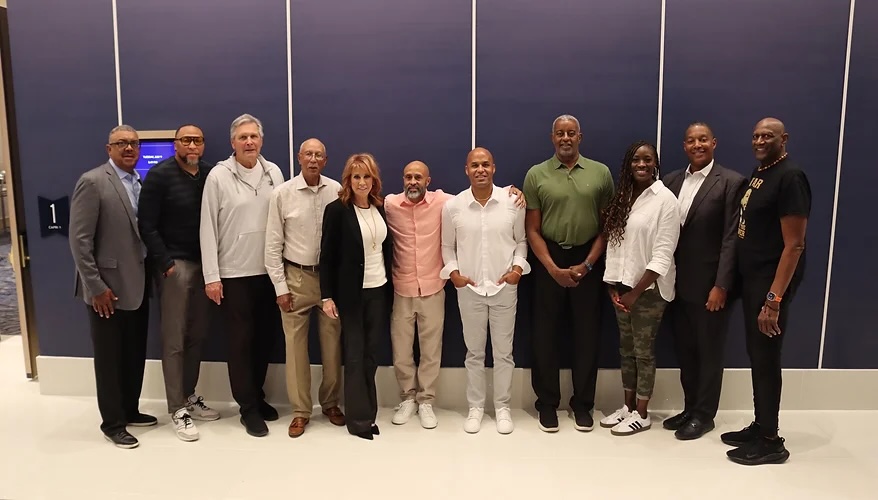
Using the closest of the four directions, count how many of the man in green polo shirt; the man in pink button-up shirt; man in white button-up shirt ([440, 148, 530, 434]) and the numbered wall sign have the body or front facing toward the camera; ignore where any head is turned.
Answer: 4

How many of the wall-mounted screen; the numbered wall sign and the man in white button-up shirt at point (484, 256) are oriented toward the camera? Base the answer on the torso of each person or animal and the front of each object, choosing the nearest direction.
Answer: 3

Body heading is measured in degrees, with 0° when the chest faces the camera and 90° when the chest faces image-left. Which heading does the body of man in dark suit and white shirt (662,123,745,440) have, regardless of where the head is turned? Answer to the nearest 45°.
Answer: approximately 45°

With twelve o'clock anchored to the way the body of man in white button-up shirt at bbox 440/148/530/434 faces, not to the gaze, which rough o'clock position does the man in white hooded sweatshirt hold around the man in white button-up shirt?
The man in white hooded sweatshirt is roughly at 3 o'clock from the man in white button-up shirt.

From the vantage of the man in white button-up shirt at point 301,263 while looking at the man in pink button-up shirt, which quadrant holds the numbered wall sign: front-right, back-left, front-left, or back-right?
back-left

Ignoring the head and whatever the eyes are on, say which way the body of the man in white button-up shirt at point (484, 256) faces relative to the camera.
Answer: toward the camera

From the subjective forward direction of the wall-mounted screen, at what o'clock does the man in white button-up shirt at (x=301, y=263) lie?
The man in white button-up shirt is roughly at 11 o'clock from the wall-mounted screen.

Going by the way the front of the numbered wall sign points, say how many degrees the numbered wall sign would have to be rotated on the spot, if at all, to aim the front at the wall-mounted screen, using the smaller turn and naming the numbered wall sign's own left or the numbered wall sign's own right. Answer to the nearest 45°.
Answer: approximately 45° to the numbered wall sign's own left

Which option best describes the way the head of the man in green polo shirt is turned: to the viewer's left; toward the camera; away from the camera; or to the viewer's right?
toward the camera

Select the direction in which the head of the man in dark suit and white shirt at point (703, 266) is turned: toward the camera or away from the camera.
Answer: toward the camera

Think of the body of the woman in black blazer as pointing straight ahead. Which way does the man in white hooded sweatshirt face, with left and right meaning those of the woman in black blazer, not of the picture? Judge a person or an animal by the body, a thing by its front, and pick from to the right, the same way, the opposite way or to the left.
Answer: the same way

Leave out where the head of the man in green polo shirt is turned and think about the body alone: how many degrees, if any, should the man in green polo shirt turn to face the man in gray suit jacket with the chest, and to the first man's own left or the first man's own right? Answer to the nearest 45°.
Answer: approximately 90° to the first man's own right

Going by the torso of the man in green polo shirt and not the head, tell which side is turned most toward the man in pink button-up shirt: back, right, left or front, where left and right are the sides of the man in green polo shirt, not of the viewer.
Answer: right

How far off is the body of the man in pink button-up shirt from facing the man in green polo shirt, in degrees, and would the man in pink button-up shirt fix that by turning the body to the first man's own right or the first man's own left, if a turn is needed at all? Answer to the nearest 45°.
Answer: approximately 90° to the first man's own left

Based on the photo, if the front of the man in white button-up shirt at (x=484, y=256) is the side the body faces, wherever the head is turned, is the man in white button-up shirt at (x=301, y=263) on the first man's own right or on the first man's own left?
on the first man's own right

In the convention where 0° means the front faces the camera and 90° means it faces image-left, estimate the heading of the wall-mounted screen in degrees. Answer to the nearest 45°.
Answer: approximately 0°

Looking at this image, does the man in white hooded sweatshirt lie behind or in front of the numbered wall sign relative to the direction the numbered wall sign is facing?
in front

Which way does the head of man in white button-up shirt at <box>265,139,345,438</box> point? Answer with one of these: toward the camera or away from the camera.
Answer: toward the camera

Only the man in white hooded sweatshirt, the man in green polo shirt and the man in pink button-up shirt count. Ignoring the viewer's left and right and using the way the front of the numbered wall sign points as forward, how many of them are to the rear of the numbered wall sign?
0

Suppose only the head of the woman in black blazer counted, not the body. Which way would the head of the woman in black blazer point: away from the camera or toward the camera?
toward the camera

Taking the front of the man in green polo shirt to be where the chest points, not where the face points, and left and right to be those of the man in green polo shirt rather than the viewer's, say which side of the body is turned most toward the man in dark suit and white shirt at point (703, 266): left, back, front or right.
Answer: left
